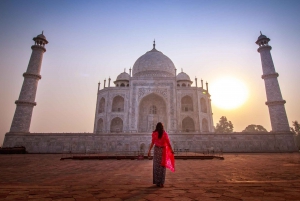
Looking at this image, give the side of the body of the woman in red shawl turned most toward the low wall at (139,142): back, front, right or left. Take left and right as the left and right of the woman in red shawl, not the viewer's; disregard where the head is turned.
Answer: front

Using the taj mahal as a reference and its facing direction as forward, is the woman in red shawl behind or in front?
in front

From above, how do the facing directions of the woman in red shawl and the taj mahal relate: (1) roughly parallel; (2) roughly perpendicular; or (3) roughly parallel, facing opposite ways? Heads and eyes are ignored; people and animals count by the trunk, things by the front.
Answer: roughly parallel, facing opposite ways

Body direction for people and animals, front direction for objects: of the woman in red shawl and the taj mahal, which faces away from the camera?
the woman in red shawl

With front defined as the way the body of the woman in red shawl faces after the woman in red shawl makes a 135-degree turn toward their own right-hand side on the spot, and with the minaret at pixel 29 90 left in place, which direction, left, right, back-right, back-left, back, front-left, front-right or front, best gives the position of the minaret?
back

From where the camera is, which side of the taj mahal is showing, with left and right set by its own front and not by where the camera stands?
front

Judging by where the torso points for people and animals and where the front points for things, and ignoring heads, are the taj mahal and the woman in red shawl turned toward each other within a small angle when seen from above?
yes

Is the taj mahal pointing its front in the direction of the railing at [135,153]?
yes

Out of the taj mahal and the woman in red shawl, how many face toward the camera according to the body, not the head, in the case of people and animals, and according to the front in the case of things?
1

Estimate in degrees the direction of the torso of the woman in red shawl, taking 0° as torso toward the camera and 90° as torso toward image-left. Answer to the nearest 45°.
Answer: approximately 180°

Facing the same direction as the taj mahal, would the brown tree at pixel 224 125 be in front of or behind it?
behind

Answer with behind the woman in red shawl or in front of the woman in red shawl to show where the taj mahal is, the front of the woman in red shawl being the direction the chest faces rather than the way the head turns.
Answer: in front
